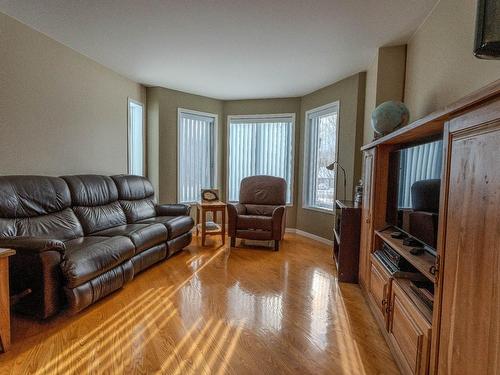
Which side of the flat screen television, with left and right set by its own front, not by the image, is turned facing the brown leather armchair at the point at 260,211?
right

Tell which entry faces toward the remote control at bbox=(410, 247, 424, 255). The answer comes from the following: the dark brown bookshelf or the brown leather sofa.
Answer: the brown leather sofa

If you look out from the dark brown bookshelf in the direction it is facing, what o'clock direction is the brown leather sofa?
The brown leather sofa is roughly at 11 o'clock from the dark brown bookshelf.

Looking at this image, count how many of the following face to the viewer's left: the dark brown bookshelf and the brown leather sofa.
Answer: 1

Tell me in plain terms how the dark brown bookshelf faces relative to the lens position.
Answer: facing to the left of the viewer

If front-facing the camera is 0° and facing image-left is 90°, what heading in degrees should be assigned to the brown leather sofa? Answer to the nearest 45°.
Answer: approximately 315°

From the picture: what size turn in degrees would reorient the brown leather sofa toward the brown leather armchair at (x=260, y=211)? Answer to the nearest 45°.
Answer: approximately 45° to its left

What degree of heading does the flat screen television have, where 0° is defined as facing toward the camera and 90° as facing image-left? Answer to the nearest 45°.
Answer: approximately 45°

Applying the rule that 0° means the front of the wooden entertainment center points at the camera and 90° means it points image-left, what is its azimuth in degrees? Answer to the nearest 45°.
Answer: approximately 45°

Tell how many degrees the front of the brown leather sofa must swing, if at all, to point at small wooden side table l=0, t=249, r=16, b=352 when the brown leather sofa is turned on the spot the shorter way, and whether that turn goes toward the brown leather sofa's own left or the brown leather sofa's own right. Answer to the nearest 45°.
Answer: approximately 90° to the brown leather sofa's own right
